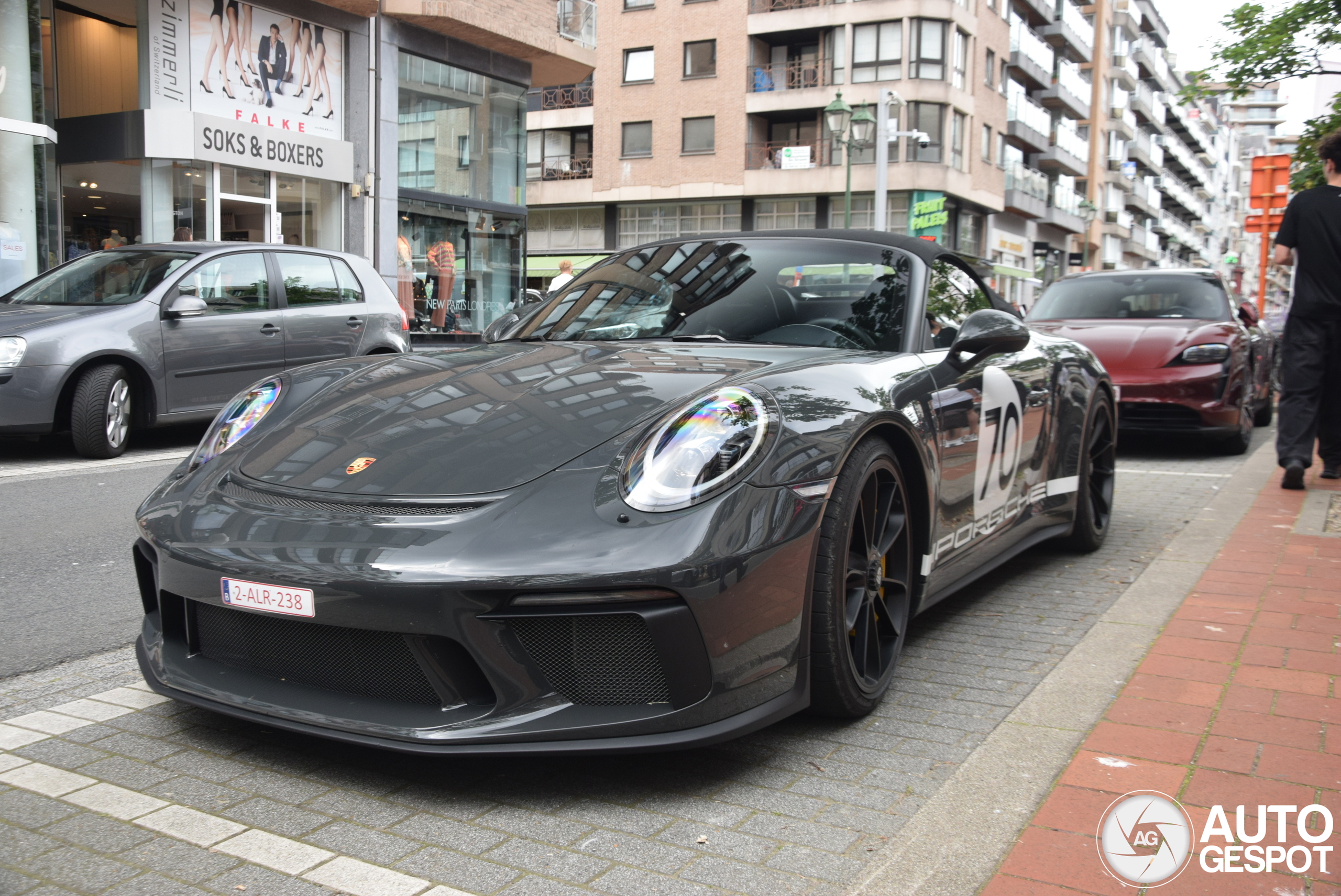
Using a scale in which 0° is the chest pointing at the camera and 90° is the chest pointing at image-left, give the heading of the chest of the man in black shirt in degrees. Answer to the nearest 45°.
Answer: approximately 180°

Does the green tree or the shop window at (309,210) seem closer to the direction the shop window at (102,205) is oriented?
the green tree

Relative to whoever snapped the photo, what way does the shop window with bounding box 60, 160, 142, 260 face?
facing the viewer and to the right of the viewer

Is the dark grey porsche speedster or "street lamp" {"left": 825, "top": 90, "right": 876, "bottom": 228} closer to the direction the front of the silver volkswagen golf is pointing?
the dark grey porsche speedster

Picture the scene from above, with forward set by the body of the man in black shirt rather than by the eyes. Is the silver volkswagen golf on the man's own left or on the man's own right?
on the man's own left

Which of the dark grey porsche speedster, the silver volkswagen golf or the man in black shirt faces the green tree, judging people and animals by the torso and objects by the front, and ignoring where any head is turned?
the man in black shirt

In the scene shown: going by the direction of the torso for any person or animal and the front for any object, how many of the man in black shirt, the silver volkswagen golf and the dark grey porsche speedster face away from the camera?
1

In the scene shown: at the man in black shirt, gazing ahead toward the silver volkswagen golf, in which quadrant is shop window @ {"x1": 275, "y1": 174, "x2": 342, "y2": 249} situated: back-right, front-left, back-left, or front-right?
front-right

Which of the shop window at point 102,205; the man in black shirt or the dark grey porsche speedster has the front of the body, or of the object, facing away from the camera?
the man in black shirt

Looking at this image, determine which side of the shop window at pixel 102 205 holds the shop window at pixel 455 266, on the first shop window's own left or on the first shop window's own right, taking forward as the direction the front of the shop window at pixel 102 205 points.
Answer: on the first shop window's own left

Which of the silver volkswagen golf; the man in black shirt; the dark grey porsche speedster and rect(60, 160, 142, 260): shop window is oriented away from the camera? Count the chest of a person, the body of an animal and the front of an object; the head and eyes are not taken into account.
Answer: the man in black shirt

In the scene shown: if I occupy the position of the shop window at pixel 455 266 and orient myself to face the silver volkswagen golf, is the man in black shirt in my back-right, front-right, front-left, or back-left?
front-left

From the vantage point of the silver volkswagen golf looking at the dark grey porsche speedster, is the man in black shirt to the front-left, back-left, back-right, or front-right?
front-left

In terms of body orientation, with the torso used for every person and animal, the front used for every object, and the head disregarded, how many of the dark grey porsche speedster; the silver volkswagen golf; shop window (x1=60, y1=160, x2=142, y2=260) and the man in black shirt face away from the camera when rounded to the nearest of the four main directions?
1

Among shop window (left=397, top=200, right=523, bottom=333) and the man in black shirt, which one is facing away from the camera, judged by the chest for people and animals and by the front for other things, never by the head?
the man in black shirt
